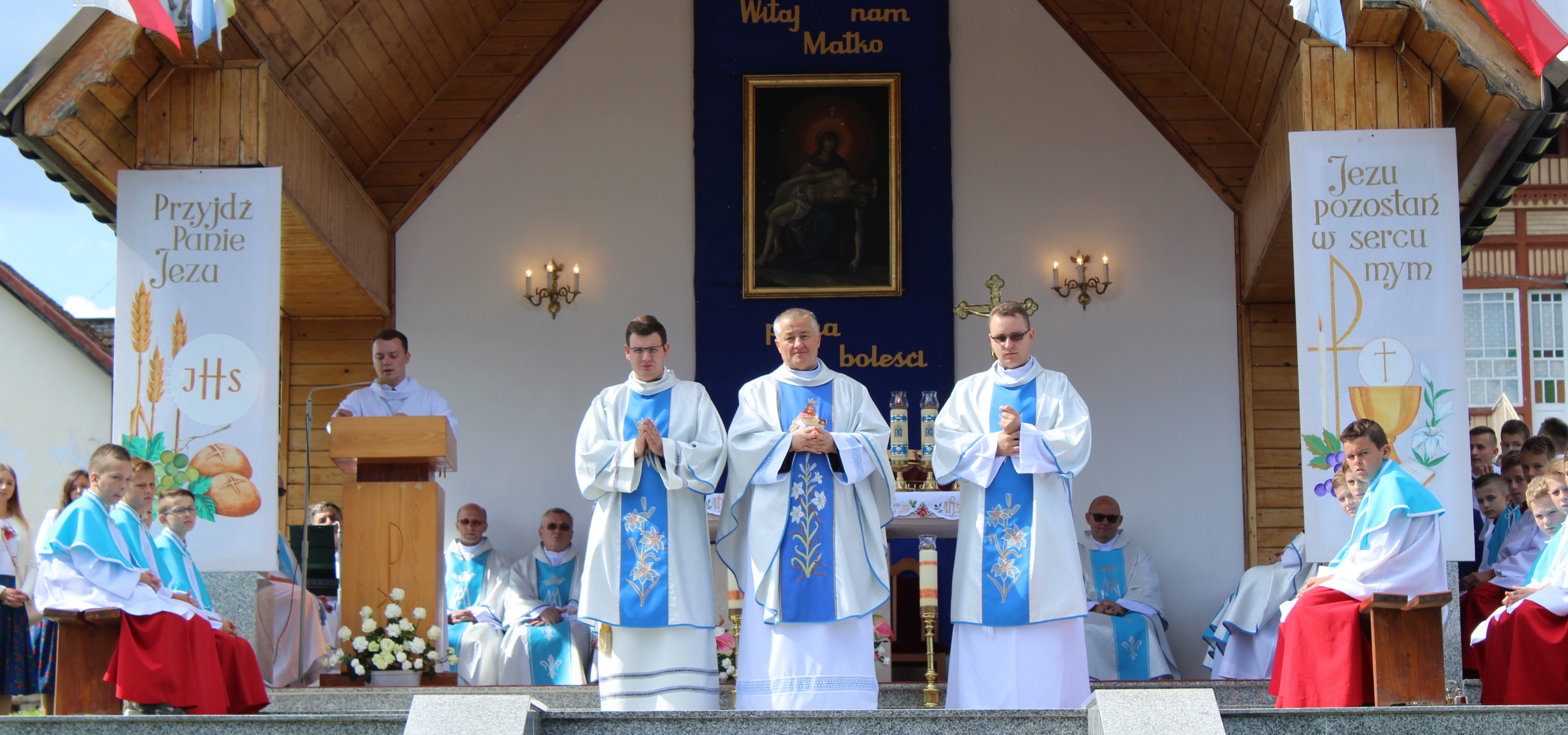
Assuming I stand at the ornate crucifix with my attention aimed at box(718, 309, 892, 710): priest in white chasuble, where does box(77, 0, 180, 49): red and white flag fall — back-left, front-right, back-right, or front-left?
front-right

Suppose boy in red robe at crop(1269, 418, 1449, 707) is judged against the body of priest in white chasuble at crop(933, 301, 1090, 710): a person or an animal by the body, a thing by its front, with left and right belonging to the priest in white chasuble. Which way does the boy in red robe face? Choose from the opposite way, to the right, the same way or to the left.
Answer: to the right

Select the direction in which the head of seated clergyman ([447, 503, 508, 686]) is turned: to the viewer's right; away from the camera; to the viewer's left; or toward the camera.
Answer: toward the camera

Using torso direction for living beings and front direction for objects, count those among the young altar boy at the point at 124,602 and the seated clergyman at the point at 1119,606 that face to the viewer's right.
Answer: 1

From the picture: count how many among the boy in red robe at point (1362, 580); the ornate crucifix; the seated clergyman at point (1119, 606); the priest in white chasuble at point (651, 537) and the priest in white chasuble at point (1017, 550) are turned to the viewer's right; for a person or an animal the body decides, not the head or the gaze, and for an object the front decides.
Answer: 0

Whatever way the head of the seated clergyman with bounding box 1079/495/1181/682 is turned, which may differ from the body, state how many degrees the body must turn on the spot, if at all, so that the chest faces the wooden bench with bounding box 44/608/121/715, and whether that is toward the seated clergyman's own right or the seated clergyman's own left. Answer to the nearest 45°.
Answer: approximately 45° to the seated clergyman's own right

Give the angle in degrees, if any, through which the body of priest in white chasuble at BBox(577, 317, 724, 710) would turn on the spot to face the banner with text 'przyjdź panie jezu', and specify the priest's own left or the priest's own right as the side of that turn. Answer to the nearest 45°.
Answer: approximately 135° to the priest's own right

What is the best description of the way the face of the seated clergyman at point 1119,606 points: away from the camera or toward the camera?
toward the camera

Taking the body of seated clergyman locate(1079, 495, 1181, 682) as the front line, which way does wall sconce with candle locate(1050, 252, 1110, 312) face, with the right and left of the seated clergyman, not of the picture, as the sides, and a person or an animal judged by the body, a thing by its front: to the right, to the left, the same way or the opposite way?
the same way

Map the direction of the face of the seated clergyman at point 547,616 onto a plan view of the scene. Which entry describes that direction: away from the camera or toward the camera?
toward the camera

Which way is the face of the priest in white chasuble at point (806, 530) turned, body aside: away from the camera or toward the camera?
toward the camera

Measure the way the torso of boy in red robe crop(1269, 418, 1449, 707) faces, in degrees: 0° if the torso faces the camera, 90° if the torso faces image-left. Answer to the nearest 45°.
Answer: approximately 90°

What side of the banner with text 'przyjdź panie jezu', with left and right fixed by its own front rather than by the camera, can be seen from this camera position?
front

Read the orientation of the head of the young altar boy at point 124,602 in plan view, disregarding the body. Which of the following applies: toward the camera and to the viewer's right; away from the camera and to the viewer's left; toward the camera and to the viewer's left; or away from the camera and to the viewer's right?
toward the camera and to the viewer's right

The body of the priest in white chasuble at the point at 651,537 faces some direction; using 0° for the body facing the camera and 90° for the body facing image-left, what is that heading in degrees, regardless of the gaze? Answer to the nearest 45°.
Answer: approximately 0°

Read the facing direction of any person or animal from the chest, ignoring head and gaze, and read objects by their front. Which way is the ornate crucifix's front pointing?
toward the camera

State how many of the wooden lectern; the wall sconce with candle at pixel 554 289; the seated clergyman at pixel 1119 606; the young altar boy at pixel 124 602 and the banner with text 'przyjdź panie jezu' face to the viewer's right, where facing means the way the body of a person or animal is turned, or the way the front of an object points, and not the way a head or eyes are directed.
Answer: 1

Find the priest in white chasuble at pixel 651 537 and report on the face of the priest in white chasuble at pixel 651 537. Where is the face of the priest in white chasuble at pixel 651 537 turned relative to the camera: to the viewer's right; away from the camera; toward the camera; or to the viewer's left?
toward the camera

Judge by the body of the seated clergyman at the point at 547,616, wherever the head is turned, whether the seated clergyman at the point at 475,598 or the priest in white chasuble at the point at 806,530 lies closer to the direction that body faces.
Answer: the priest in white chasuble
